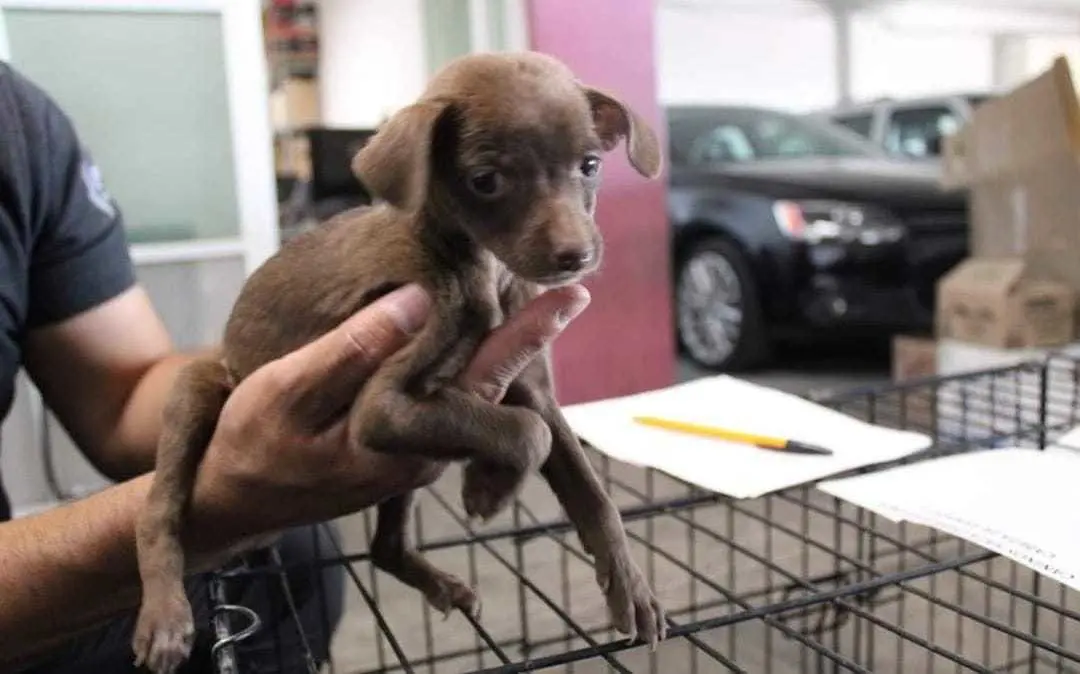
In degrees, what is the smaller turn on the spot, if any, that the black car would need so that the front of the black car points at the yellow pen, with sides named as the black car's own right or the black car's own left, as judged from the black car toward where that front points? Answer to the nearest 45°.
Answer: approximately 45° to the black car's own right

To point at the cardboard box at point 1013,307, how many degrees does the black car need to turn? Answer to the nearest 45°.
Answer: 0° — it already faces it

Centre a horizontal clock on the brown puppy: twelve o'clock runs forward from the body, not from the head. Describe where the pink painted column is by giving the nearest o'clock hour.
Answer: The pink painted column is roughly at 8 o'clock from the brown puppy.

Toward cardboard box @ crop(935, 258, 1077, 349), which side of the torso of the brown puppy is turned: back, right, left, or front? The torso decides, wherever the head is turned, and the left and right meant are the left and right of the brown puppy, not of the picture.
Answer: left

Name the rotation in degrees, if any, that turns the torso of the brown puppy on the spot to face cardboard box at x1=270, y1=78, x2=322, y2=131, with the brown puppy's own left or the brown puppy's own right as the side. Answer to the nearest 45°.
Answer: approximately 135° to the brown puppy's own left

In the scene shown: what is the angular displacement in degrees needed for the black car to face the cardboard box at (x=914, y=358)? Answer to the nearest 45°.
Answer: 0° — it already faces it

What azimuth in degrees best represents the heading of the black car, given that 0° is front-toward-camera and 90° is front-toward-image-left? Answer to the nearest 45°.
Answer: approximately 315°

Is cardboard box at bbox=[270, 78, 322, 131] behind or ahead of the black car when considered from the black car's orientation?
behind

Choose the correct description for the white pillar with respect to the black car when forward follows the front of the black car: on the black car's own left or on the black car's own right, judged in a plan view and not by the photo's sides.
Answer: on the black car's own left
